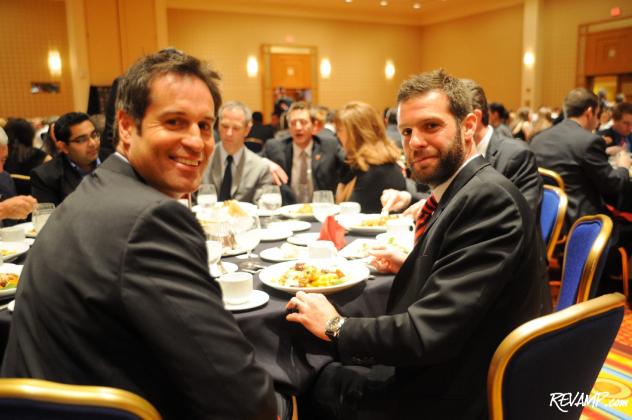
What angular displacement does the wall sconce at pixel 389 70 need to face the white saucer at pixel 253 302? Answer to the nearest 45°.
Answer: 0° — it already faces it

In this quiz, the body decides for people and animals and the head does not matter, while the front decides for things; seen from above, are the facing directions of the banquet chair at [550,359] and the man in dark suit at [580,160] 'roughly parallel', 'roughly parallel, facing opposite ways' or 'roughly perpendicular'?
roughly perpendicular

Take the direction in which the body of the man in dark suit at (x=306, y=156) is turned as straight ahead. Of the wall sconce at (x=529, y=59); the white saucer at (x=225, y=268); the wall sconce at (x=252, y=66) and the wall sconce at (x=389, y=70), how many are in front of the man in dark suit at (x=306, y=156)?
1

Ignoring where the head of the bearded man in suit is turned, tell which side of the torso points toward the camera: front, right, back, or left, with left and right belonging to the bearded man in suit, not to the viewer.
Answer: left

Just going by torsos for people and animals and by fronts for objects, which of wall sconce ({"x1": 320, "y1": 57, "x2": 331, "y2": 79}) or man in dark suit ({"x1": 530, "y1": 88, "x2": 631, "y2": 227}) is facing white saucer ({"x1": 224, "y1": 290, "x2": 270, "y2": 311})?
the wall sconce

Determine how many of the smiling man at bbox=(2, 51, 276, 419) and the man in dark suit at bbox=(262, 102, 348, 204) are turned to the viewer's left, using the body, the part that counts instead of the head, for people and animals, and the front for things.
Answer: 0

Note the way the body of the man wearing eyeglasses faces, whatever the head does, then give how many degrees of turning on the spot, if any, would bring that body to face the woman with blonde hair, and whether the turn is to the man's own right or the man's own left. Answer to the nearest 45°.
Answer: approximately 45° to the man's own left

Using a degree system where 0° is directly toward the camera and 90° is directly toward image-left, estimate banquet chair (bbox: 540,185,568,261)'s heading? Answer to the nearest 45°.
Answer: approximately 45°

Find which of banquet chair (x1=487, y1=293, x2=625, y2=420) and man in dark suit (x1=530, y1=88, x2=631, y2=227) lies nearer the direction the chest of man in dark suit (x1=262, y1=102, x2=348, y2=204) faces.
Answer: the banquet chair

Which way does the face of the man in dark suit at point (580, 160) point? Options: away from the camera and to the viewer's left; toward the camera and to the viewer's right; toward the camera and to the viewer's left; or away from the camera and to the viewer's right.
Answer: away from the camera and to the viewer's right

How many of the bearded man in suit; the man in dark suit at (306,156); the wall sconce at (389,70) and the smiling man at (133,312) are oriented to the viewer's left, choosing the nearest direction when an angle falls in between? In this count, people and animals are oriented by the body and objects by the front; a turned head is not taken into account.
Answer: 1

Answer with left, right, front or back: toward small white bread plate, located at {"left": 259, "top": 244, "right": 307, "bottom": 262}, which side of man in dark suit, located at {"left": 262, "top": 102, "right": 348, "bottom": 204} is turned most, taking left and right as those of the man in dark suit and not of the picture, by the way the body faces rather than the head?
front

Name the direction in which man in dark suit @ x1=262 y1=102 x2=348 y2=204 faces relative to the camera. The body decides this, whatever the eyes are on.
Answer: toward the camera

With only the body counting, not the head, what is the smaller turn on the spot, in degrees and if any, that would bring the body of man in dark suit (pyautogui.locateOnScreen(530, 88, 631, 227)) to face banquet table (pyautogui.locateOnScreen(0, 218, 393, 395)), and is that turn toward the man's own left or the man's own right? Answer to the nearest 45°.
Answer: approximately 135° to the man's own right

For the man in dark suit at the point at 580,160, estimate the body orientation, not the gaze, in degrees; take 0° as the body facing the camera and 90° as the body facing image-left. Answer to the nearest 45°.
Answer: approximately 225°
